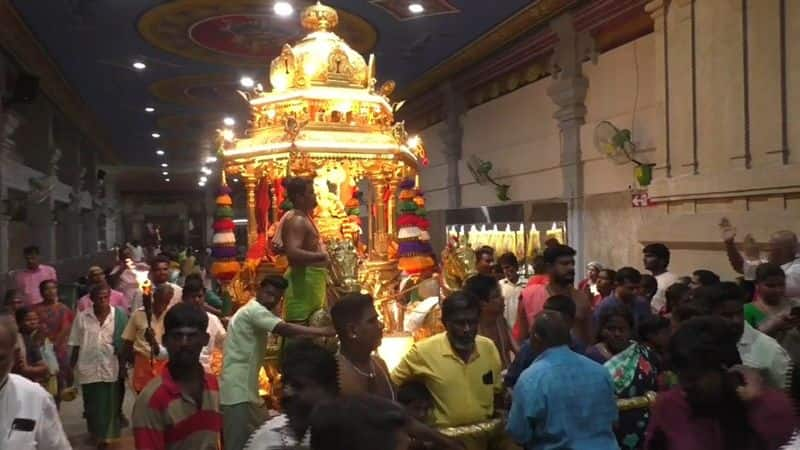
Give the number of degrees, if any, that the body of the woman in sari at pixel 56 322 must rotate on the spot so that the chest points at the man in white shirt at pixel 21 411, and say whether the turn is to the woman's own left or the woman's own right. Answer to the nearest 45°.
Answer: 0° — they already face them

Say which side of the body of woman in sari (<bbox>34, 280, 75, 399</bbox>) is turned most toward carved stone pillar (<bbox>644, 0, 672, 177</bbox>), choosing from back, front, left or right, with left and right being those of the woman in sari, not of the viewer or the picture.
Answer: left

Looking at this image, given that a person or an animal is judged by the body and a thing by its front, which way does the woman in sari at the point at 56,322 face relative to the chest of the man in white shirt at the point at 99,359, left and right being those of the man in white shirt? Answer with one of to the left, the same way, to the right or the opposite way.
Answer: the same way

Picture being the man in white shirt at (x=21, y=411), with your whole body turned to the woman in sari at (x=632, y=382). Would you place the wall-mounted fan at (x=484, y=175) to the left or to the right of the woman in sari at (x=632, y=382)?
left

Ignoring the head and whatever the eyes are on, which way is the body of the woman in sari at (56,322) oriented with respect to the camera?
toward the camera

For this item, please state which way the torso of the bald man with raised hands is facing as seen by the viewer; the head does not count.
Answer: to the viewer's left

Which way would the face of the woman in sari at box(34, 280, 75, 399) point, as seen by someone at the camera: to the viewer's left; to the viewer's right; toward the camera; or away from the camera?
toward the camera

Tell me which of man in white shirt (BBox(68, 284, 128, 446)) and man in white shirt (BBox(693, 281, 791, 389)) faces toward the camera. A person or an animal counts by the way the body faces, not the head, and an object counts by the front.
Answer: man in white shirt (BBox(68, 284, 128, 446))

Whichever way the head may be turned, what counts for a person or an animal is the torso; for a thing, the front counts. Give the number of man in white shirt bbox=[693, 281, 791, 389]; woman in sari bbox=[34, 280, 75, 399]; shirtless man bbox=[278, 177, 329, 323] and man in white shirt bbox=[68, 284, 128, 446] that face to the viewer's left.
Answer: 1

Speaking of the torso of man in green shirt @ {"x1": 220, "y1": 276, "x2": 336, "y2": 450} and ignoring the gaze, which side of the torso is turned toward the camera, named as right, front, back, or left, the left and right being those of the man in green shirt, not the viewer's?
right

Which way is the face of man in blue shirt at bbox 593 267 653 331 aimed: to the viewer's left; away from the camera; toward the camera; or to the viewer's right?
toward the camera

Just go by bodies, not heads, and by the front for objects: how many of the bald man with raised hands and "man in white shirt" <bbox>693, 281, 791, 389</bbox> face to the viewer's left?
2

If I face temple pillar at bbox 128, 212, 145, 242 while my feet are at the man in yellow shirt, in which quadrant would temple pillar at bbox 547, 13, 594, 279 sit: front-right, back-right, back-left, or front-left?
front-right

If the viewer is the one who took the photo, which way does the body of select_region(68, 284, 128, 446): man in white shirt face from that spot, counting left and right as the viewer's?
facing the viewer
